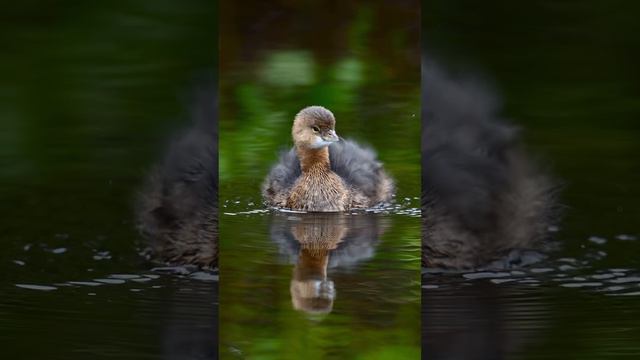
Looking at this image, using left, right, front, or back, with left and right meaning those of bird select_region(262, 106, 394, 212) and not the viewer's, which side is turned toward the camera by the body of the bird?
front
